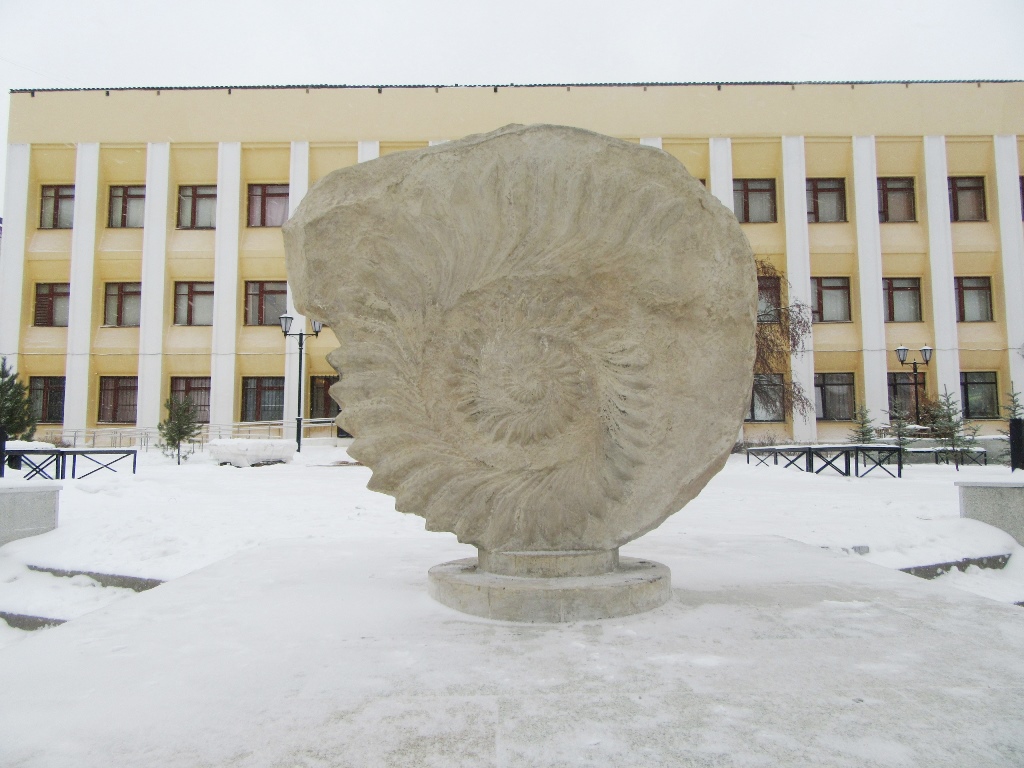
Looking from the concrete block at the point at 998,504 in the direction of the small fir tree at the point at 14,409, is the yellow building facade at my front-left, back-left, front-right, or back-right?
front-right

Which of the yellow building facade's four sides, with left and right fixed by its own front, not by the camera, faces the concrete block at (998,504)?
front

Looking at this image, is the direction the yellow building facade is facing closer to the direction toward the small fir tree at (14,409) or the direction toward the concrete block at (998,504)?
the concrete block

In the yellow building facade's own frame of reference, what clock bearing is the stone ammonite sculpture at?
The stone ammonite sculpture is roughly at 12 o'clock from the yellow building facade.

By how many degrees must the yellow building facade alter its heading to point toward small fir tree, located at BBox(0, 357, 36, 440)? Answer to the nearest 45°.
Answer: approximately 45° to its right

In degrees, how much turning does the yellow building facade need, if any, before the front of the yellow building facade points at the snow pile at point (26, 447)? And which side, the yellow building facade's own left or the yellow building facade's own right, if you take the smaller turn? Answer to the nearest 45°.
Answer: approximately 45° to the yellow building facade's own right

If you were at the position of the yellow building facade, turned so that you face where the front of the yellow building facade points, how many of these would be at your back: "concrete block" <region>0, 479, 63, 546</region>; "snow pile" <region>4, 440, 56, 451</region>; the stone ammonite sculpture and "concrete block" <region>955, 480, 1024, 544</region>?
0

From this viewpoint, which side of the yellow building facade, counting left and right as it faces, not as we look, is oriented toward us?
front

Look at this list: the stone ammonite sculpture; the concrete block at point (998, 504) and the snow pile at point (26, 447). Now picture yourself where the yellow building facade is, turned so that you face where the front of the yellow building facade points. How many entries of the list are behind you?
0

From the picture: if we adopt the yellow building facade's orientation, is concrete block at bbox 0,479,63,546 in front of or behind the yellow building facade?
in front

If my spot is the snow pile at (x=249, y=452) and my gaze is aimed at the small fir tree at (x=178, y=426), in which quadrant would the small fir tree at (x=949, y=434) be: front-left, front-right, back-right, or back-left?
back-right

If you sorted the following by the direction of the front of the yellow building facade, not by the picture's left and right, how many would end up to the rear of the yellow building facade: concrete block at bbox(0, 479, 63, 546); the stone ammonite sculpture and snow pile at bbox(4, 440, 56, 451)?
0

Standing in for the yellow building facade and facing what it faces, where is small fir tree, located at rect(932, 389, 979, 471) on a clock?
The small fir tree is roughly at 10 o'clock from the yellow building facade.

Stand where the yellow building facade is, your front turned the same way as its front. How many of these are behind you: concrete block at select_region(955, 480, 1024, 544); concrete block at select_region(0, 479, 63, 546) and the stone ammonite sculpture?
0
